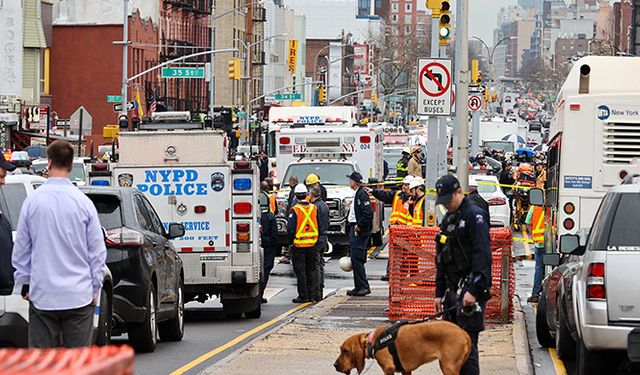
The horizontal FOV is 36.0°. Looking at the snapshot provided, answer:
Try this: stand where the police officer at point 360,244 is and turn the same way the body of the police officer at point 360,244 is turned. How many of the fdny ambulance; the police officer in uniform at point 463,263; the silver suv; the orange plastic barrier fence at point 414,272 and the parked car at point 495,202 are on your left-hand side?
3

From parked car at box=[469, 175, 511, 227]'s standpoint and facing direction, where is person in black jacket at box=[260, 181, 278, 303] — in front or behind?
behind

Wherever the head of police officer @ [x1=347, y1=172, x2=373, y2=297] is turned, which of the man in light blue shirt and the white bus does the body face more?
the man in light blue shirt

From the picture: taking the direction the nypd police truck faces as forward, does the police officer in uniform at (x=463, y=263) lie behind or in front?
behind

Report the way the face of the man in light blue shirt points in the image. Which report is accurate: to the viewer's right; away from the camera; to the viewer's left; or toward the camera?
away from the camera

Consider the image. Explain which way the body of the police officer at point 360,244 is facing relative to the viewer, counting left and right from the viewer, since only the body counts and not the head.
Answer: facing to the left of the viewer

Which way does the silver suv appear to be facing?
away from the camera

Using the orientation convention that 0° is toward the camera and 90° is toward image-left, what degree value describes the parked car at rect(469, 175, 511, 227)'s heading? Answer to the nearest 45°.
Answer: approximately 180°

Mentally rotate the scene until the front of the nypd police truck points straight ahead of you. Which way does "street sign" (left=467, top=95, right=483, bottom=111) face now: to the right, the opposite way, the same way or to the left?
the opposite way

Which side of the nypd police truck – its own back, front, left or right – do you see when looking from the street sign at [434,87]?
right

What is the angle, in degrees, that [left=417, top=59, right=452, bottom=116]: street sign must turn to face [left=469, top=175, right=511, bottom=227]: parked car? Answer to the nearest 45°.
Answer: approximately 180°

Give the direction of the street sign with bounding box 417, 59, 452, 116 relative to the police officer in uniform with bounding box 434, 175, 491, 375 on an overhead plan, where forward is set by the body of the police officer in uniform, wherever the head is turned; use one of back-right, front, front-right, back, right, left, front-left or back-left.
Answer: back-right

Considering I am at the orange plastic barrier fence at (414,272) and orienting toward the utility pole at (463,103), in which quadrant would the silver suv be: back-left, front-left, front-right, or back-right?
back-right

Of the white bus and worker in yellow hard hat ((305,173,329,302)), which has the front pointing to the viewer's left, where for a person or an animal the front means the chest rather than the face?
the worker in yellow hard hat
